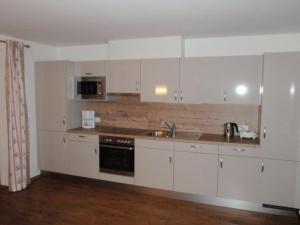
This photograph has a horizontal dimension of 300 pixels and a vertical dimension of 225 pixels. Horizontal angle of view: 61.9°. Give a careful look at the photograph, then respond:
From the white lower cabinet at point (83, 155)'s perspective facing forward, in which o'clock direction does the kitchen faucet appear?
The kitchen faucet is roughly at 8 o'clock from the white lower cabinet.

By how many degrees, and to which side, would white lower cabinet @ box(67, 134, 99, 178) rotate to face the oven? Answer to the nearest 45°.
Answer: approximately 90° to its left

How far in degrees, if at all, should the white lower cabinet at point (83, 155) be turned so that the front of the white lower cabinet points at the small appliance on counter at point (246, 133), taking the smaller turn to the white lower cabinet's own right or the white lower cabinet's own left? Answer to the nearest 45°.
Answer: approximately 90° to the white lower cabinet's own left

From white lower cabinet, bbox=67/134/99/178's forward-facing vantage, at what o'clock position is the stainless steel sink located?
The stainless steel sink is roughly at 8 o'clock from the white lower cabinet.

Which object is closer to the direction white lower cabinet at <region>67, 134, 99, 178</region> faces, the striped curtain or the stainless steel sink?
the striped curtain

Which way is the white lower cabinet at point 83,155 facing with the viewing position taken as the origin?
facing the viewer and to the left of the viewer

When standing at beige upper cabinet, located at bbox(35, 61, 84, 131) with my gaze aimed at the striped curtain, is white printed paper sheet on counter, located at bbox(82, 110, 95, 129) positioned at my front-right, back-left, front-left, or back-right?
back-left

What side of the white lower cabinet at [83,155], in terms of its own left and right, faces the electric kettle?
left

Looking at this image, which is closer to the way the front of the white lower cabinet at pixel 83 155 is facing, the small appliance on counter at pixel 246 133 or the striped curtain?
the striped curtain

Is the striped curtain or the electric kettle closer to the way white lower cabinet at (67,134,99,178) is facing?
the striped curtain

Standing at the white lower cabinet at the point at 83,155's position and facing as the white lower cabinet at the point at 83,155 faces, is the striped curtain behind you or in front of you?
in front
